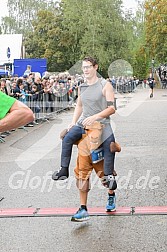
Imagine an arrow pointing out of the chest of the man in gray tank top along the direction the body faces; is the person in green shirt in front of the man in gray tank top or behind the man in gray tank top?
in front

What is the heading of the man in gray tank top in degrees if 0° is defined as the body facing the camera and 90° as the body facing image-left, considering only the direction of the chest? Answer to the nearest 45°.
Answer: approximately 45°
